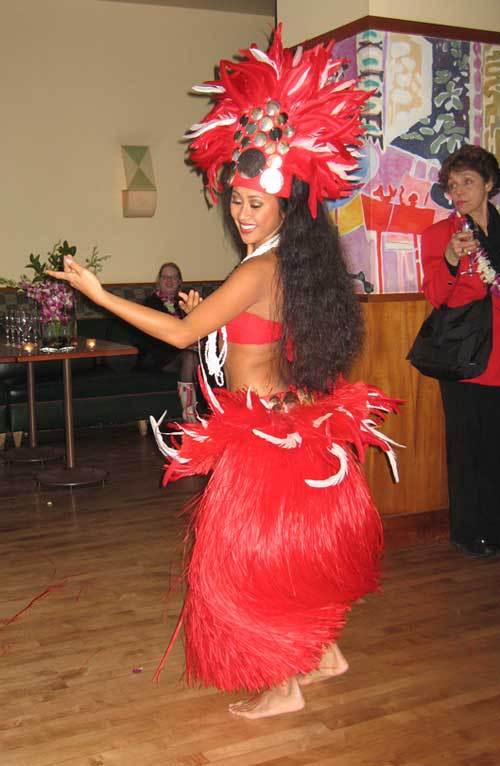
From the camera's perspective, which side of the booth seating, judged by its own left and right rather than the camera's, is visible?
front

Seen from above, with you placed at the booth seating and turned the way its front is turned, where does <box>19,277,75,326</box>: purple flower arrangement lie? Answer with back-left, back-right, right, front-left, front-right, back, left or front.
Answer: front

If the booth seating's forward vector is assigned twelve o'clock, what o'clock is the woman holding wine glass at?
The woman holding wine glass is roughly at 11 o'clock from the booth seating.

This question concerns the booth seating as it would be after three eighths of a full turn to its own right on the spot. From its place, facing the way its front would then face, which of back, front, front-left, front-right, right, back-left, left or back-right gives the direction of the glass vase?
back-left

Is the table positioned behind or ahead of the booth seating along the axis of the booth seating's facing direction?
ahead

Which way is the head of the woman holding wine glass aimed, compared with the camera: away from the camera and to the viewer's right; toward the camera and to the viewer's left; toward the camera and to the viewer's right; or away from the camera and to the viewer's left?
toward the camera and to the viewer's left

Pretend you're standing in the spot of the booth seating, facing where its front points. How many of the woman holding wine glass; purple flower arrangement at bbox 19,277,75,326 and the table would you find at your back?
0
